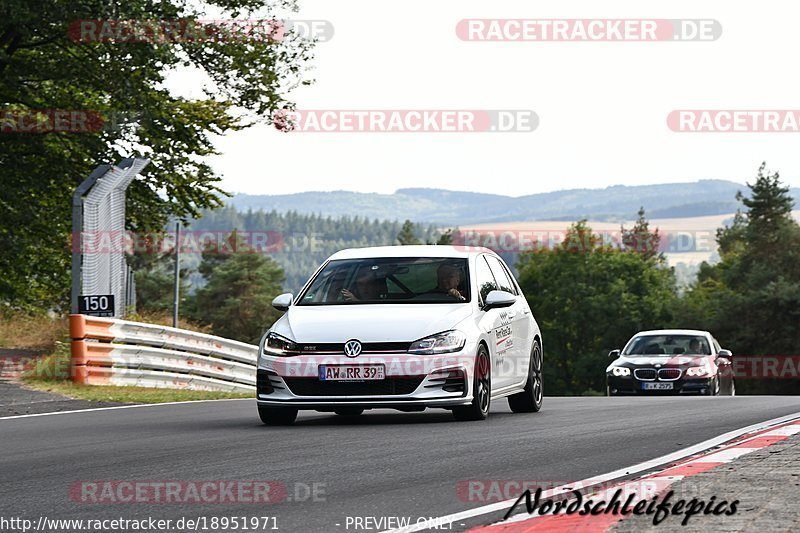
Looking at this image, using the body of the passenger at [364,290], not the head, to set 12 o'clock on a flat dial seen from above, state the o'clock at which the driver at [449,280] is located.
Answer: the driver at [449,280] is roughly at 9 o'clock from the passenger at [364,290].

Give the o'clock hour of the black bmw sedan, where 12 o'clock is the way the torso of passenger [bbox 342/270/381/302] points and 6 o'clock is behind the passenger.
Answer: The black bmw sedan is roughly at 7 o'clock from the passenger.

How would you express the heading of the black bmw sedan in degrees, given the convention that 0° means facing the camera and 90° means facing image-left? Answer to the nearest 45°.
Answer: approximately 0°

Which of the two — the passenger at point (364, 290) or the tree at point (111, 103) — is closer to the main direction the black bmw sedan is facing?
the passenger

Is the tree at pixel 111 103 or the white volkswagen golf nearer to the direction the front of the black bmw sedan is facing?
the white volkswagen golf

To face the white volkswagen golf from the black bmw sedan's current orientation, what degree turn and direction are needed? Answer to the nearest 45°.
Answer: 0° — it already faces it

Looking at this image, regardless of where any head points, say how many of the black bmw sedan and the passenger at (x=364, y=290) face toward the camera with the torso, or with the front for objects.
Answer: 2

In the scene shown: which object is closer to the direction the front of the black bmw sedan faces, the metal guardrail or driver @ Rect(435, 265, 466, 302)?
the driver

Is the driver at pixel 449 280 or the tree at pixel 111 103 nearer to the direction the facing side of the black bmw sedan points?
the driver
